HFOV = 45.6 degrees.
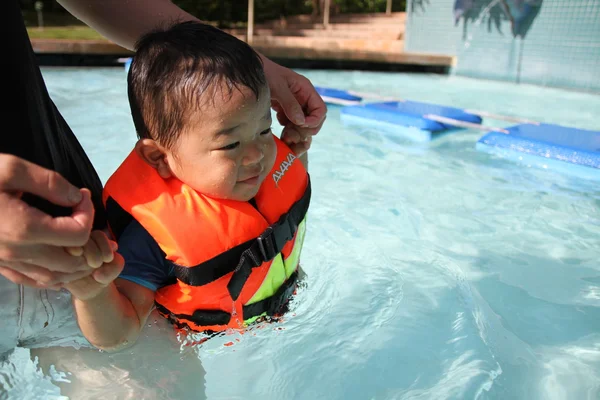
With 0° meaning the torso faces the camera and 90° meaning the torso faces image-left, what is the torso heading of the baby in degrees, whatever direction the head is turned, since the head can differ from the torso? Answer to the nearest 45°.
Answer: approximately 315°

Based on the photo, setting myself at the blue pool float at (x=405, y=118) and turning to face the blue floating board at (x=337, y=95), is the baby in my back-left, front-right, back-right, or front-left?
back-left

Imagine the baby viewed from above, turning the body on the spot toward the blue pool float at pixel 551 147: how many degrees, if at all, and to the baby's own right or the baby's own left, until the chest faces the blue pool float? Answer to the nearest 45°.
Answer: approximately 90° to the baby's own left

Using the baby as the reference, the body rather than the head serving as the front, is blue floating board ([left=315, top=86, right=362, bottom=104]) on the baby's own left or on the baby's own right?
on the baby's own left

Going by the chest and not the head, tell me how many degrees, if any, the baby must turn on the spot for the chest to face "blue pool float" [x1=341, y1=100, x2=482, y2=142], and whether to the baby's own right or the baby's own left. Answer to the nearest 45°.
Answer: approximately 90° to the baby's own left
